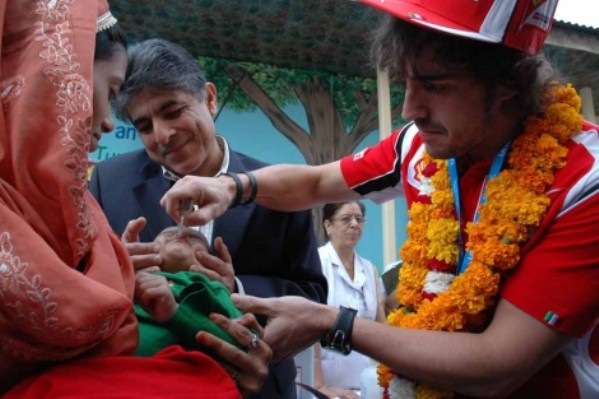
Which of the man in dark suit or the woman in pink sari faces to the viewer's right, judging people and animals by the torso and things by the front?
the woman in pink sari

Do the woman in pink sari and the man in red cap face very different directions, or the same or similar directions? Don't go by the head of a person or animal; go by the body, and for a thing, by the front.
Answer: very different directions

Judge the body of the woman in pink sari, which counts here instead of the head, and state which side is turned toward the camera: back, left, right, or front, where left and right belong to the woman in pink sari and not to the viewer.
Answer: right

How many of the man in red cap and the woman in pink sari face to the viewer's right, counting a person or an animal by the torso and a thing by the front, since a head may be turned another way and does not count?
1

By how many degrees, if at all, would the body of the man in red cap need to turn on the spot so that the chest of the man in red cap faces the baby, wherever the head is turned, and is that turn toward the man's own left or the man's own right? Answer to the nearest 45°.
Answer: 0° — they already face them

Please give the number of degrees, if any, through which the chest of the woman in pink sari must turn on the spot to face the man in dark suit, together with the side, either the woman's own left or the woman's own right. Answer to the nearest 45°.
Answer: approximately 90° to the woman's own left

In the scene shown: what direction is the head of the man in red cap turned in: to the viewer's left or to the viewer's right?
to the viewer's left

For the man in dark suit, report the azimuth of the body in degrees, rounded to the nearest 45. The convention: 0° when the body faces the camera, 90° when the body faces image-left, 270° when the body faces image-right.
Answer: approximately 45°

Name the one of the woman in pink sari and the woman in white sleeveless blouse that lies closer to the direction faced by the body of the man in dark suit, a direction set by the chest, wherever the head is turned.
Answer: the woman in pink sari

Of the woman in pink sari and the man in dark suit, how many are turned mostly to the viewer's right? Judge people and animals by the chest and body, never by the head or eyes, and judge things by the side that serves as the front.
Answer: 1
